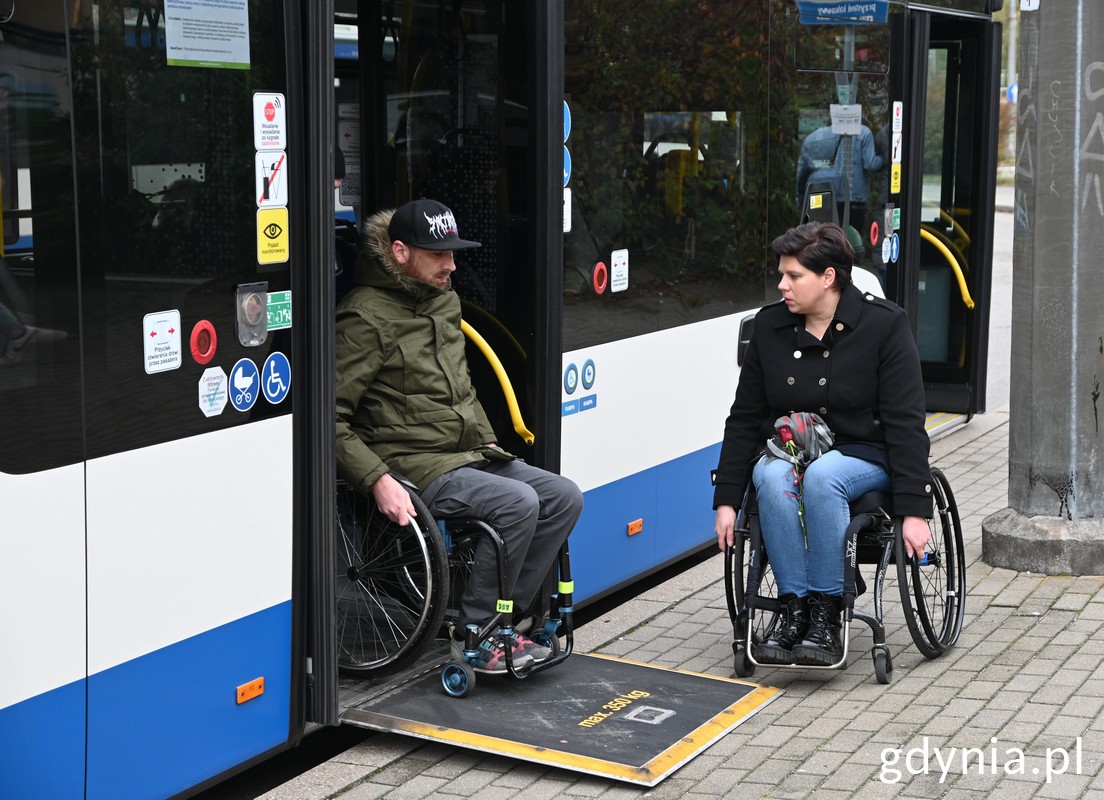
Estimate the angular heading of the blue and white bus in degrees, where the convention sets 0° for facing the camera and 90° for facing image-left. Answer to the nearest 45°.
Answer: approximately 225°

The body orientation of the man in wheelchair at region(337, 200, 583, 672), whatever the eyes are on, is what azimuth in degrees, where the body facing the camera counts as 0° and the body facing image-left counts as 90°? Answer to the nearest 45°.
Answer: approximately 315°

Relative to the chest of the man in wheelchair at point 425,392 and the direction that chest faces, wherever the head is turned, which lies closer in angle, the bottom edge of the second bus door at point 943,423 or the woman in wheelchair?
the woman in wheelchair

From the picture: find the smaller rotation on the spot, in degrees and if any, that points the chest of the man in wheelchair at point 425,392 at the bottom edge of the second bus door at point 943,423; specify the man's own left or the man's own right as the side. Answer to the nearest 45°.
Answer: approximately 90° to the man's own left

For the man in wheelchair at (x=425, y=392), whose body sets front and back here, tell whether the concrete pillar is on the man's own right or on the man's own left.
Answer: on the man's own left

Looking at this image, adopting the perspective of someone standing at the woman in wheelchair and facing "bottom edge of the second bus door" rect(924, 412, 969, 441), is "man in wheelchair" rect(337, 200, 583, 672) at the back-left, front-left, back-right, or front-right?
back-left
